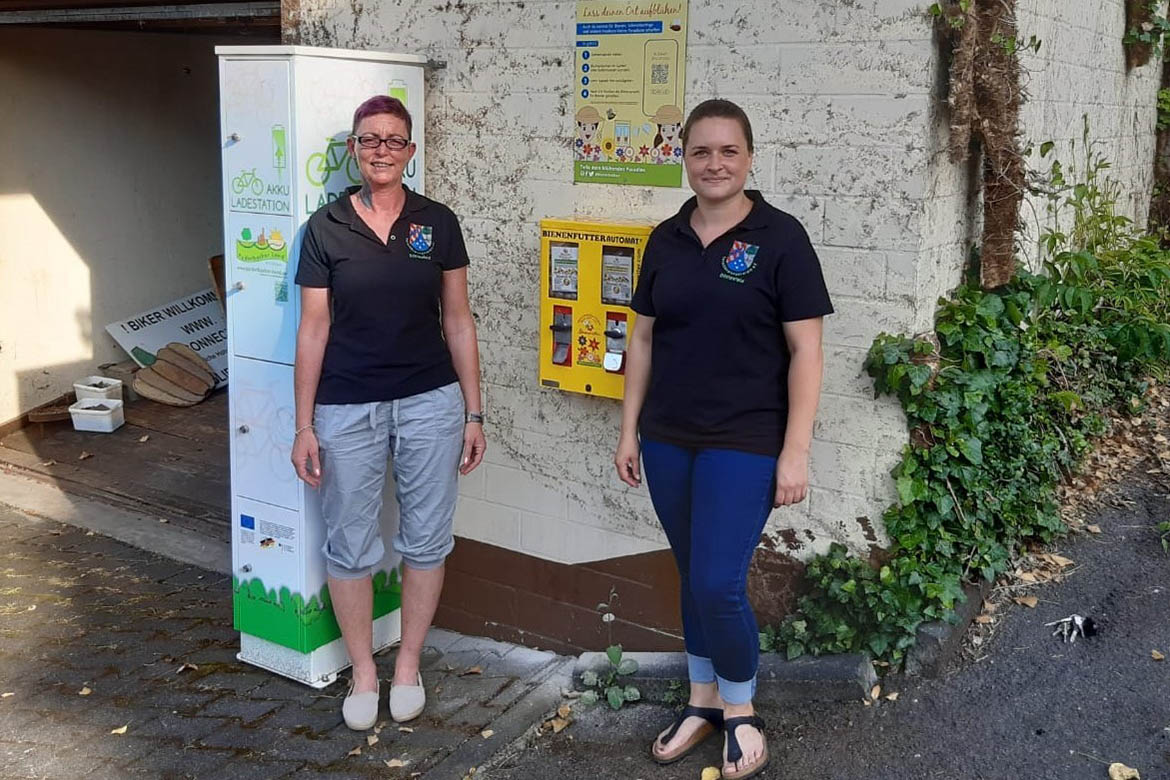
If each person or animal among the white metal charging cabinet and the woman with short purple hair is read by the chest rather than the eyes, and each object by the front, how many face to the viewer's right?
0

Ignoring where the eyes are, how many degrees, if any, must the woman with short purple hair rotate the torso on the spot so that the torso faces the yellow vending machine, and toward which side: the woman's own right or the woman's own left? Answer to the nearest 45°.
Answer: approximately 90° to the woman's own left

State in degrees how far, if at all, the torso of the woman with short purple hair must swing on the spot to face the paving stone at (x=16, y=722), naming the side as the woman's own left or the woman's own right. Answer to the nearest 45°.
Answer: approximately 90° to the woman's own right

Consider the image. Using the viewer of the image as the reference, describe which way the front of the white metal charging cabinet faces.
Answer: facing the viewer and to the left of the viewer
